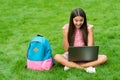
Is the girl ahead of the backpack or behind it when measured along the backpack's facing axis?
behind

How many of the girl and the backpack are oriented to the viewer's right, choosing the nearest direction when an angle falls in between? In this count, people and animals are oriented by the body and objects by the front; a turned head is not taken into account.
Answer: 0

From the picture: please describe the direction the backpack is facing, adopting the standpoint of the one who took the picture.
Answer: facing the viewer and to the left of the viewer

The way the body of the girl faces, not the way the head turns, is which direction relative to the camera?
toward the camera
